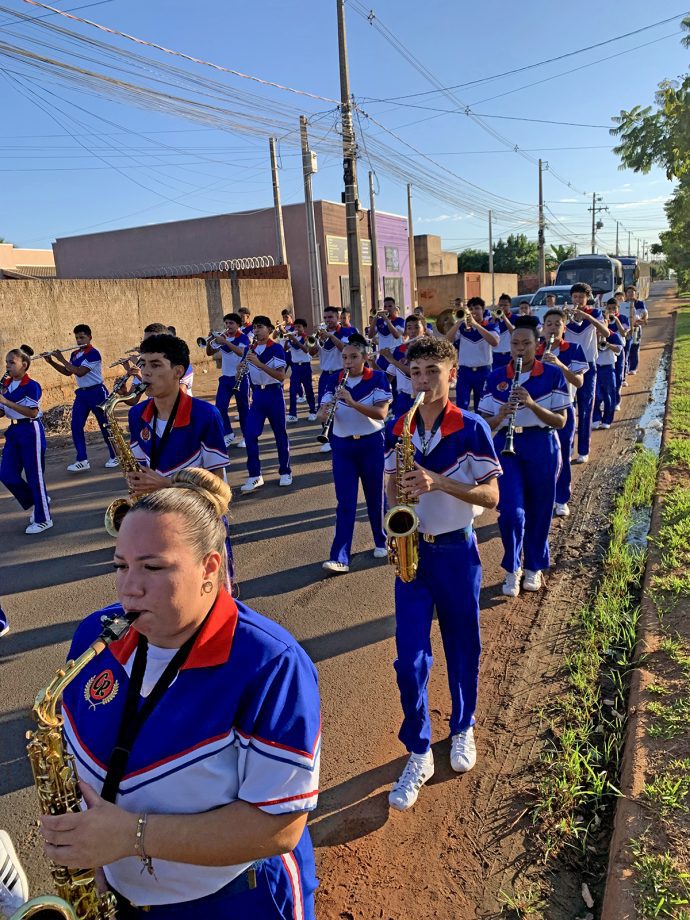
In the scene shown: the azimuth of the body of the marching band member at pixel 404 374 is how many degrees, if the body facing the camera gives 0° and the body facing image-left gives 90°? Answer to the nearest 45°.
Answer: approximately 45°

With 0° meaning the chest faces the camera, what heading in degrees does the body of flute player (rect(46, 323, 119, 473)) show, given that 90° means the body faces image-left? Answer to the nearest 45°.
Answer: approximately 45°

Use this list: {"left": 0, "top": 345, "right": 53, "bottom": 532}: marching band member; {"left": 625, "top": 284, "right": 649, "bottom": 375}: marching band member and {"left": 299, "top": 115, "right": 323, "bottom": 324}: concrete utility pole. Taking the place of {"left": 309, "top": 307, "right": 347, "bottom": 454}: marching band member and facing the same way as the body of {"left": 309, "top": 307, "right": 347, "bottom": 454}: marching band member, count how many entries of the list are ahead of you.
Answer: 1

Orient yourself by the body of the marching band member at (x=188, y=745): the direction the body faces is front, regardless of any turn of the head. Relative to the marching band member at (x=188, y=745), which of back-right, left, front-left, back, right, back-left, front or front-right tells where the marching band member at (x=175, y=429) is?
back-right

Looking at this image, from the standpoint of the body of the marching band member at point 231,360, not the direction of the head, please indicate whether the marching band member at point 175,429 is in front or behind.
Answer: in front

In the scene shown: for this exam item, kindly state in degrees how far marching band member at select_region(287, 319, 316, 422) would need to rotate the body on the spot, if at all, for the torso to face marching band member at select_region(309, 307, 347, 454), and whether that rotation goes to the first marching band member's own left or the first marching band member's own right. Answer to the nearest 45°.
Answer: approximately 45° to the first marching band member's own left

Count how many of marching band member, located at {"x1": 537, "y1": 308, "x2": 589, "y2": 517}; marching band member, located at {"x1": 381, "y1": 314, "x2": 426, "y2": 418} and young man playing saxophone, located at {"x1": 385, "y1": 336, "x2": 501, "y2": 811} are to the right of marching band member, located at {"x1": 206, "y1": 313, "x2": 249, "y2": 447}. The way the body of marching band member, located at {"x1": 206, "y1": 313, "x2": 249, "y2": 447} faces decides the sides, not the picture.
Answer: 0

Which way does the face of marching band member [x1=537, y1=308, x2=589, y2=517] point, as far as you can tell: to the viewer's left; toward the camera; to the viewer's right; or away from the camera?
toward the camera

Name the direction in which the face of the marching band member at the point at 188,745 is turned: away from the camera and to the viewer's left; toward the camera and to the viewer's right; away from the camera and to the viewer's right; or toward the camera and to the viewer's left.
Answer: toward the camera and to the viewer's left

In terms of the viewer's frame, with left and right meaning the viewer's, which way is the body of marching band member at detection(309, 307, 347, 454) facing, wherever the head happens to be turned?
facing the viewer and to the left of the viewer

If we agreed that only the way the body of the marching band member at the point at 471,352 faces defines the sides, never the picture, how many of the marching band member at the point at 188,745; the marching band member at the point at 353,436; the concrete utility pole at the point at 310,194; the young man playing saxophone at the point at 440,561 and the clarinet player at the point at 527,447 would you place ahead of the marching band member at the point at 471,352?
4

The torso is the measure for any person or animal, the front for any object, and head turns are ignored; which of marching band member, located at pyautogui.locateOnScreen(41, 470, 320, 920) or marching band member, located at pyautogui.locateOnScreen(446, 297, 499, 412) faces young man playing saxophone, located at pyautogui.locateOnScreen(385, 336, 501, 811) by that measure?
marching band member, located at pyautogui.locateOnScreen(446, 297, 499, 412)

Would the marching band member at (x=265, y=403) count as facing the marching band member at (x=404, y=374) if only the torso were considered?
no

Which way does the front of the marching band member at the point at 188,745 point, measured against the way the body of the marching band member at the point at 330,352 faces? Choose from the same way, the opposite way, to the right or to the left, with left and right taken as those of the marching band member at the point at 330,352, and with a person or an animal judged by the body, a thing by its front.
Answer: the same way

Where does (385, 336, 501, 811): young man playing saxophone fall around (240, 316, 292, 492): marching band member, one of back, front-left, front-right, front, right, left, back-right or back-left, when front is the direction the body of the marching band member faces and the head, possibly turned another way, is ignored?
front-left

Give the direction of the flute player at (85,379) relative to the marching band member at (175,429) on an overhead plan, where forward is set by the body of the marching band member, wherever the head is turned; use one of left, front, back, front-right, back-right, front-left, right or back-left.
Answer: back-right

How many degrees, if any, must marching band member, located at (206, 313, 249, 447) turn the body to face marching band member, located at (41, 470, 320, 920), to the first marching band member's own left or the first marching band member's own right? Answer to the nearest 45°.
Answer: approximately 45° to the first marching band member's own left

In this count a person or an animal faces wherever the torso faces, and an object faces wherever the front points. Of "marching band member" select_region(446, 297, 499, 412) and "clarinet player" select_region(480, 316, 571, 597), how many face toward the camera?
2

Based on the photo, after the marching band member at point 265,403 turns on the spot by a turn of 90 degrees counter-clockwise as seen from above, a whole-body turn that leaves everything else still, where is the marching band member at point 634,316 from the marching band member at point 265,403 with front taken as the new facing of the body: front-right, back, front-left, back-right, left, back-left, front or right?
left

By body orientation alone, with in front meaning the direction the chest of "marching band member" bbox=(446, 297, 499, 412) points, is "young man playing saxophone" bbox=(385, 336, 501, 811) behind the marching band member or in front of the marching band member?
in front

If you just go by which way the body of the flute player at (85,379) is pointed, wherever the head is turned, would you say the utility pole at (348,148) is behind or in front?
behind

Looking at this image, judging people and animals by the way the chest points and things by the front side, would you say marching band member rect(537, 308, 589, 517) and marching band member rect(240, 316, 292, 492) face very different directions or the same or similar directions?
same or similar directions
